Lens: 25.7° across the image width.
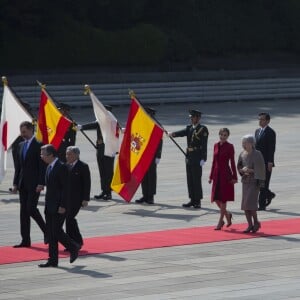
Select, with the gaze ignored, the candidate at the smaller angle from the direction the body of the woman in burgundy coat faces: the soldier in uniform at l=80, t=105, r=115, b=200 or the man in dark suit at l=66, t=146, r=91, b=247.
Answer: the man in dark suit

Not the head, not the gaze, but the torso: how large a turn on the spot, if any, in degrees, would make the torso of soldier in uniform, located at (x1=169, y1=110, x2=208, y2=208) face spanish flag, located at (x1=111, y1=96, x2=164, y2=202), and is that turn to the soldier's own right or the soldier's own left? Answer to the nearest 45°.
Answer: approximately 45° to the soldier's own right

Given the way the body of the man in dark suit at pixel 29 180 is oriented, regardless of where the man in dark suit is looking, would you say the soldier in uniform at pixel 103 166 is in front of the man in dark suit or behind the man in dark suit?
behind

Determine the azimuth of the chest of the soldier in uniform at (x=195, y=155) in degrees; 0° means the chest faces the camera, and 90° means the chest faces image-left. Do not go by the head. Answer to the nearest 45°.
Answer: approximately 45°

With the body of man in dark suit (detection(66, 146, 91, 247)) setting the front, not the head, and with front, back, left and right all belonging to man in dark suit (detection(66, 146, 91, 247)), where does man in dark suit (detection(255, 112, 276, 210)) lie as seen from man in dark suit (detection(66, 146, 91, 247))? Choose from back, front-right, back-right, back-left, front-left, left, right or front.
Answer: back

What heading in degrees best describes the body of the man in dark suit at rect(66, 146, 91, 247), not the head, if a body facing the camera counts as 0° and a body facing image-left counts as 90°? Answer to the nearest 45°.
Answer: approximately 45°
